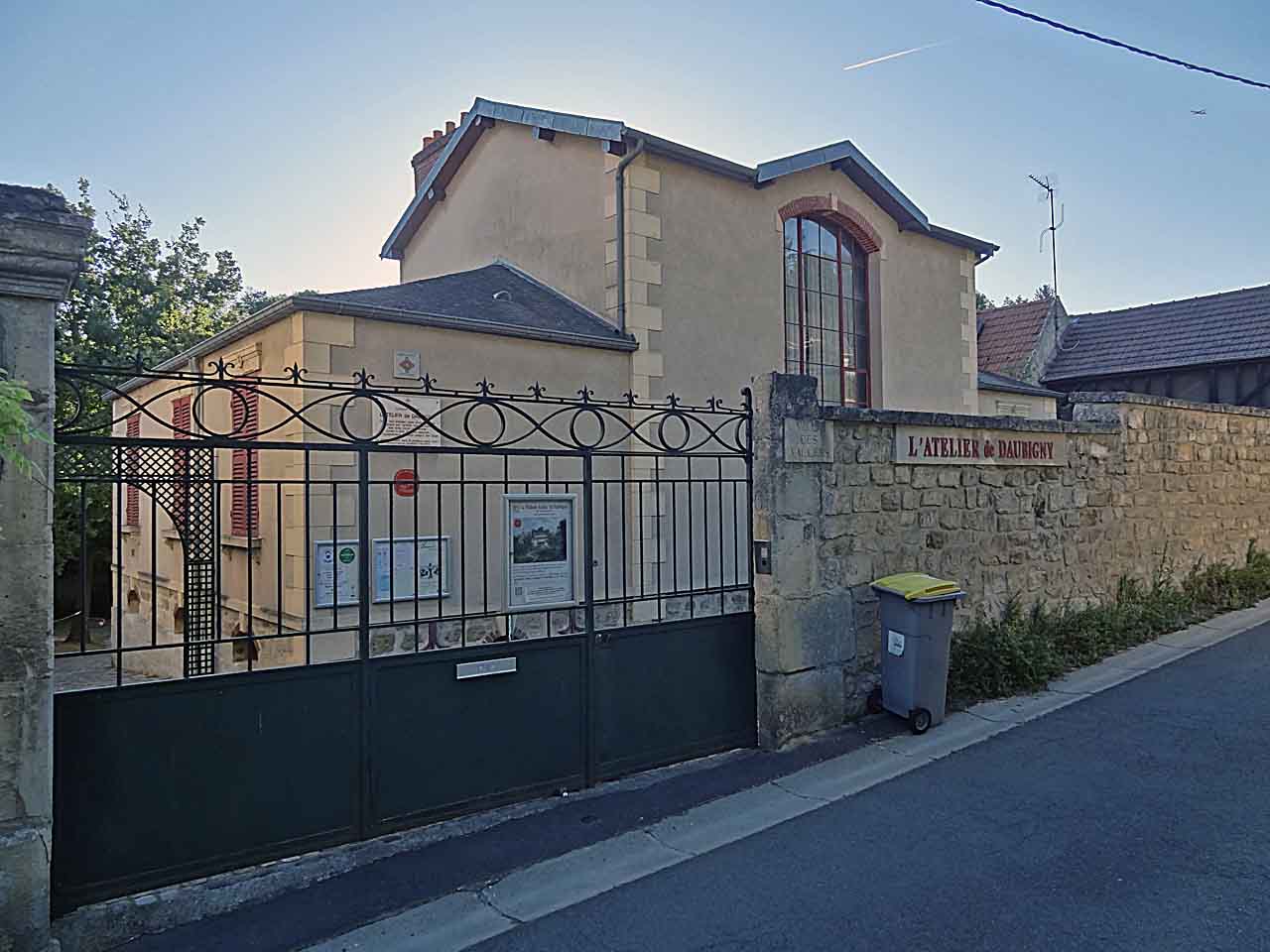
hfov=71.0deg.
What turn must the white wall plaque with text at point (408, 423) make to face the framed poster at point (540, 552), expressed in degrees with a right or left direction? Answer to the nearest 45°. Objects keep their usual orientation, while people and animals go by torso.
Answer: approximately 45° to its left

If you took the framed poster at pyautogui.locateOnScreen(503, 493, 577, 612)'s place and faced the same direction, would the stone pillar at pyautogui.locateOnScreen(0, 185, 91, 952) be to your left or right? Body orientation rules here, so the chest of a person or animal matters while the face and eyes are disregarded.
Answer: on your right

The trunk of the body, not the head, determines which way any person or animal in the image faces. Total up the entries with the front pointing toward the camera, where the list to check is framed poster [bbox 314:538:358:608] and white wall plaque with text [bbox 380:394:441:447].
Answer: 2

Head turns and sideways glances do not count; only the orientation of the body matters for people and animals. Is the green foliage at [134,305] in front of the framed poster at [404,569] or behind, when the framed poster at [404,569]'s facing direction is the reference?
behind

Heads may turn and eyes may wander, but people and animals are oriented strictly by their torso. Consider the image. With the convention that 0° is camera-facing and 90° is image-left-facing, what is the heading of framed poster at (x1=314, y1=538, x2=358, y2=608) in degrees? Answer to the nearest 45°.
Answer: approximately 0°
